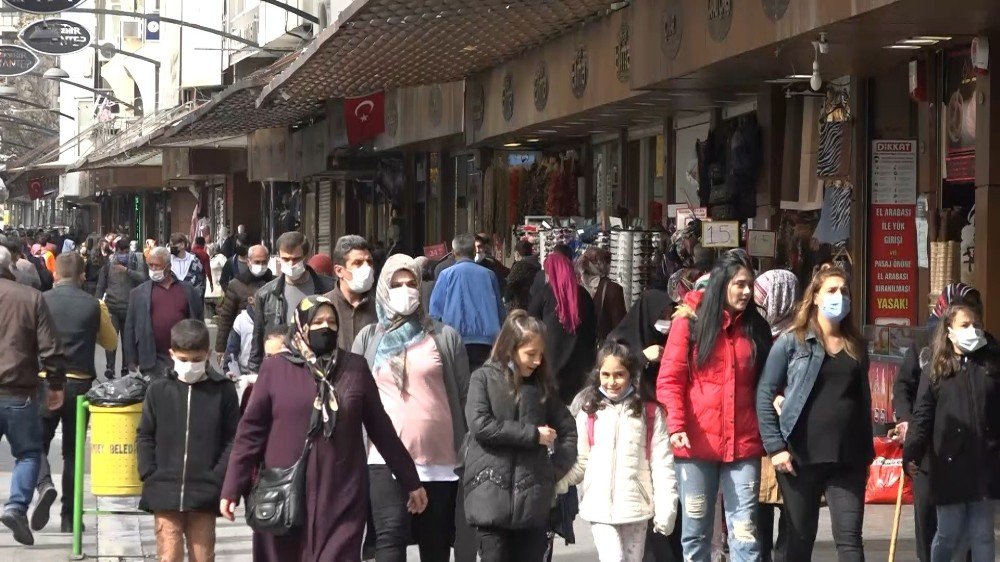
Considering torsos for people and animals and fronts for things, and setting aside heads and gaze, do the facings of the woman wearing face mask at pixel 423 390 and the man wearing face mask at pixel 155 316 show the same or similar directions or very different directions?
same or similar directions

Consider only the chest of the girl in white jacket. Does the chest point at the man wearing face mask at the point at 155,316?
no

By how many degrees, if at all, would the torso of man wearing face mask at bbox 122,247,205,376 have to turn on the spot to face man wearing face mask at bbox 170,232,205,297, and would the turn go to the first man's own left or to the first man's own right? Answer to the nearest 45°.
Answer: approximately 180°

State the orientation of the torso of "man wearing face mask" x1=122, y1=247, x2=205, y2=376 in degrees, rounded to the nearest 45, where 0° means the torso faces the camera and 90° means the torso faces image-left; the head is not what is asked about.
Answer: approximately 0°

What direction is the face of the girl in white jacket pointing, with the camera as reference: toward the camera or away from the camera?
toward the camera

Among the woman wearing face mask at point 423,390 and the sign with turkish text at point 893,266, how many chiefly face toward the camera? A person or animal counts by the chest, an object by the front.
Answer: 2

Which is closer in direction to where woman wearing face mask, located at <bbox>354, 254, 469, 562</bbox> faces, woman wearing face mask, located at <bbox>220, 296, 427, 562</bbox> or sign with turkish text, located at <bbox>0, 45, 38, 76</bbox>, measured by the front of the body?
the woman wearing face mask

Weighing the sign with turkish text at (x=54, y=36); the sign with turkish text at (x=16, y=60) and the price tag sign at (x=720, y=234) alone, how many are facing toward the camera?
3

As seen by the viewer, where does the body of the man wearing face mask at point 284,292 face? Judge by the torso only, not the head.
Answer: toward the camera

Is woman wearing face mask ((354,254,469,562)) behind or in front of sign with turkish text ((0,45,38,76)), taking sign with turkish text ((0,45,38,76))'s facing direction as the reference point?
in front

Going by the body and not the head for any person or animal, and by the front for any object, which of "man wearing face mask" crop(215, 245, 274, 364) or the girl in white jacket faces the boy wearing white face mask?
the man wearing face mask

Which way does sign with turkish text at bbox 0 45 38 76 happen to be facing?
toward the camera

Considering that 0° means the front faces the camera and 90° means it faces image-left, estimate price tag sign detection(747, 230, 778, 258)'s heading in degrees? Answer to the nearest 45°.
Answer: approximately 0°

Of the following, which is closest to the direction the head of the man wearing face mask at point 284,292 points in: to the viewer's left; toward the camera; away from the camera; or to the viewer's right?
toward the camera

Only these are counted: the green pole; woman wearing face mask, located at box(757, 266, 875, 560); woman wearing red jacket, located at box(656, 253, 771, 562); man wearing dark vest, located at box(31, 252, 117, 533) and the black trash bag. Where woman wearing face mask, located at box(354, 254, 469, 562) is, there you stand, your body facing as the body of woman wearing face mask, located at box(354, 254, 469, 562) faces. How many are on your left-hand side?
2

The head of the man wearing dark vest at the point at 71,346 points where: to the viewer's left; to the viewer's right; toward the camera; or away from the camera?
away from the camera
